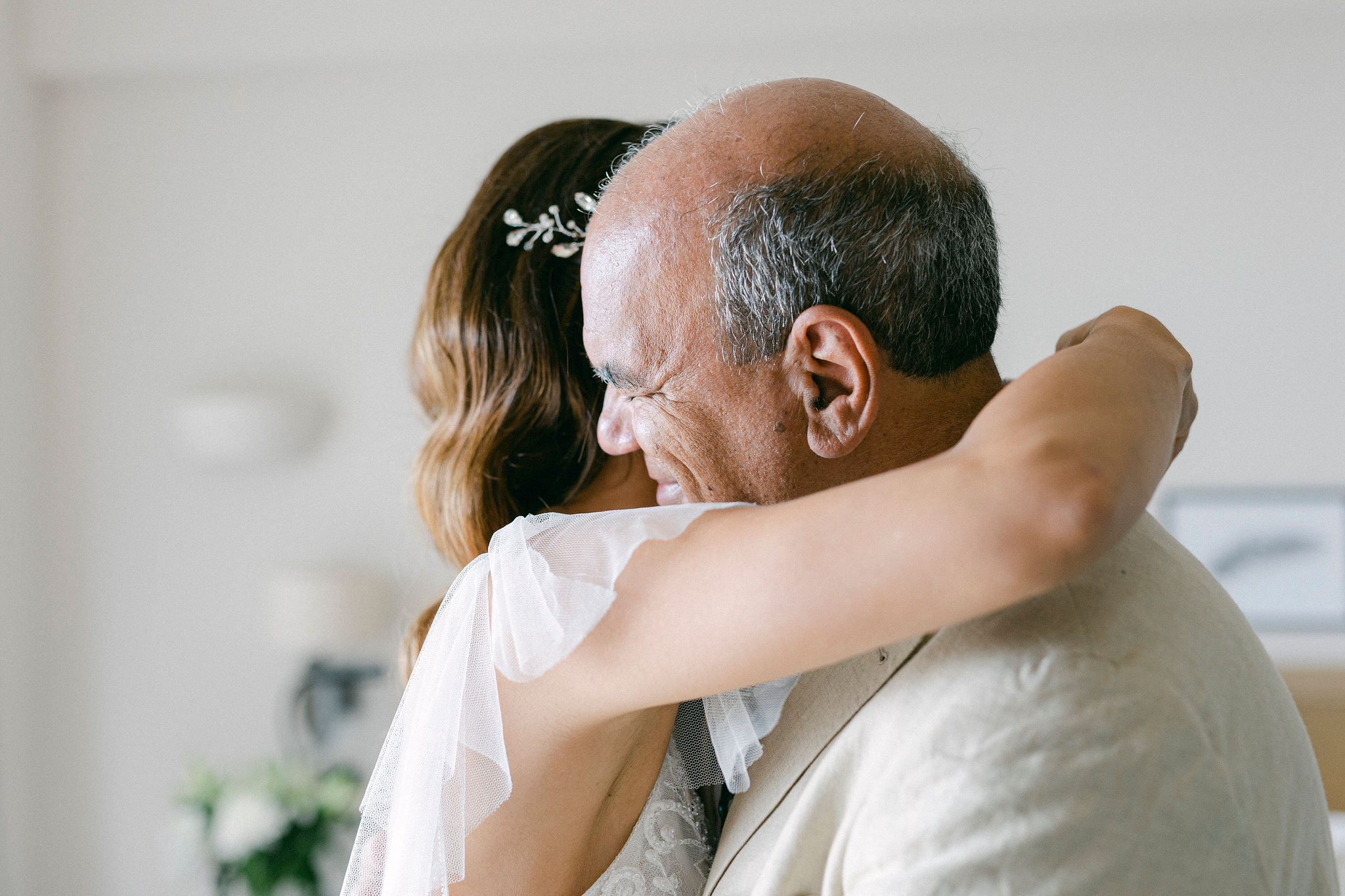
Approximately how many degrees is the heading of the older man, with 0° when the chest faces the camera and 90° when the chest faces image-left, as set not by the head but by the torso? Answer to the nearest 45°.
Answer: approximately 90°

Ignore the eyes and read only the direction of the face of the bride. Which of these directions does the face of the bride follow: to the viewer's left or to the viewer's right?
to the viewer's right

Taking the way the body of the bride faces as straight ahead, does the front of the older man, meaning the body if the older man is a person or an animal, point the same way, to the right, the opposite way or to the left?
the opposite way

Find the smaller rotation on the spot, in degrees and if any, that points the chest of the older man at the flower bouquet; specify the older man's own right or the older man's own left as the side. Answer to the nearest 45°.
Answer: approximately 45° to the older man's own right

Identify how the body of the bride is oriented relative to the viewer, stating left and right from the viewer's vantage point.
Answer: facing to the right of the viewer

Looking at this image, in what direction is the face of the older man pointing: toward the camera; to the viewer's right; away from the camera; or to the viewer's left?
to the viewer's left

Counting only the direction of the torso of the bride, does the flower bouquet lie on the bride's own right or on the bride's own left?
on the bride's own left
